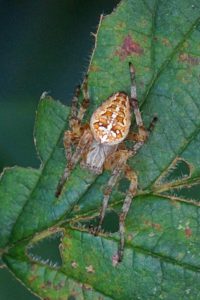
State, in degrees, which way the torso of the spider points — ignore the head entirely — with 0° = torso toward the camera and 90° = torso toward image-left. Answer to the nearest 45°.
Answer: approximately 0°
